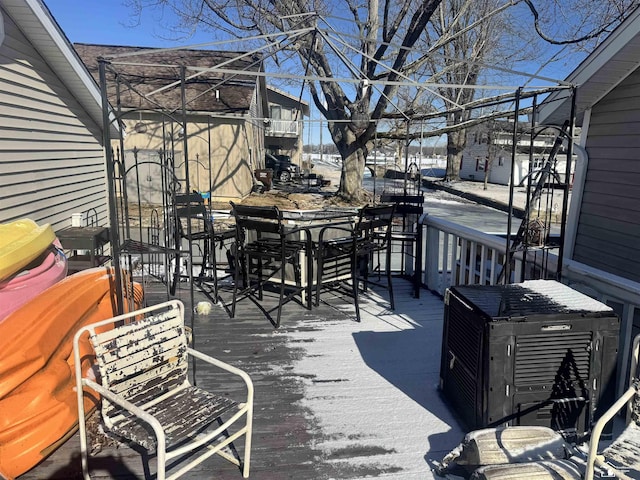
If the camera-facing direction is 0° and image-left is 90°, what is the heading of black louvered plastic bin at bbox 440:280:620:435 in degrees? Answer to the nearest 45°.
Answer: approximately 0°

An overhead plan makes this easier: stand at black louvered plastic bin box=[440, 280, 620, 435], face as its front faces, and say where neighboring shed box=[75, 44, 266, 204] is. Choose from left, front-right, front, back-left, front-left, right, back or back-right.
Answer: back-right

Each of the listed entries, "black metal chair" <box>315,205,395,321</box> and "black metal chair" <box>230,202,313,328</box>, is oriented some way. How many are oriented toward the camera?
0

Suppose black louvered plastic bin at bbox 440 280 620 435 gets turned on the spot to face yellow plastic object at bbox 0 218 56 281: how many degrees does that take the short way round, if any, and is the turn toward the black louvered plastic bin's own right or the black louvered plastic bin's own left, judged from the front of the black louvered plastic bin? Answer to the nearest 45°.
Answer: approximately 90° to the black louvered plastic bin's own right

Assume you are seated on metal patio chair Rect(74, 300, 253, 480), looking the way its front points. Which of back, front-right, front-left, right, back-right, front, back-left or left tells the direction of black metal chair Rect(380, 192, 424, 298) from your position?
left

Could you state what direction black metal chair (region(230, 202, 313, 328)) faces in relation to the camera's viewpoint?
facing away from the viewer and to the right of the viewer

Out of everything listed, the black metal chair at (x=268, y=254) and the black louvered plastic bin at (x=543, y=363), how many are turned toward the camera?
1

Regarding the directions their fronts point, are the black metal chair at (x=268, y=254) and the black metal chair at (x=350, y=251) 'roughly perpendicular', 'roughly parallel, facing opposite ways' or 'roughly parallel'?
roughly perpendicular

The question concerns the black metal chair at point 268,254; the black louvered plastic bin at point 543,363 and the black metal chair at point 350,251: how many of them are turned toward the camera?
1

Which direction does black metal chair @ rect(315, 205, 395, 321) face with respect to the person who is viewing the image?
facing away from the viewer and to the left of the viewer

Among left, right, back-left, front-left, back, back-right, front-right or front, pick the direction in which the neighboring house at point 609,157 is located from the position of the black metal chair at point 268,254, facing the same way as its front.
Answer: front-right

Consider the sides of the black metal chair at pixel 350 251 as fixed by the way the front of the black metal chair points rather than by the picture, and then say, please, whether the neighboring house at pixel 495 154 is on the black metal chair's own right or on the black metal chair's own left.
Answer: on the black metal chair's own right

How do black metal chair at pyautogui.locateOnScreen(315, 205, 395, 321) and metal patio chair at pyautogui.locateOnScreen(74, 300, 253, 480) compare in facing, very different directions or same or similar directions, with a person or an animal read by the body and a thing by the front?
very different directions

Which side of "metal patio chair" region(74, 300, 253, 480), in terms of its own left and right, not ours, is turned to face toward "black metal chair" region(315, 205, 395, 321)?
left
